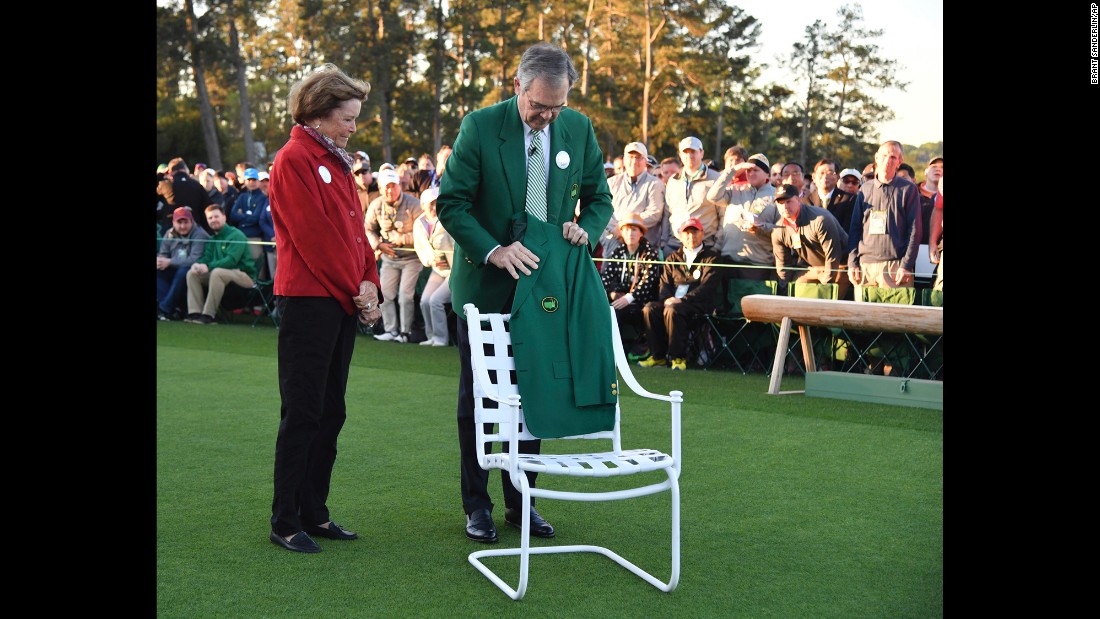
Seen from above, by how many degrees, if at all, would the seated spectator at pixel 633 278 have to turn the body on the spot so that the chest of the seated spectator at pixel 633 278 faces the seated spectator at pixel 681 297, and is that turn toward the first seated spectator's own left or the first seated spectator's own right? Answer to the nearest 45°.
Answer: approximately 45° to the first seated spectator's own left

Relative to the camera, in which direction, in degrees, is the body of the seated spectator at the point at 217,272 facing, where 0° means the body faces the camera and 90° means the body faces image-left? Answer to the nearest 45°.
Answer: approximately 45°

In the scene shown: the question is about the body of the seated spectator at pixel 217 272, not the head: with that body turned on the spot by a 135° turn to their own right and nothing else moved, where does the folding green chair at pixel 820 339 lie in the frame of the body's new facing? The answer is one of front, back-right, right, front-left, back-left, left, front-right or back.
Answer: back-right

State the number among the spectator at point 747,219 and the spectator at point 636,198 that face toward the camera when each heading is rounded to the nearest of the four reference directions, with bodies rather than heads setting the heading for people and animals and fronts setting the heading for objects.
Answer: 2

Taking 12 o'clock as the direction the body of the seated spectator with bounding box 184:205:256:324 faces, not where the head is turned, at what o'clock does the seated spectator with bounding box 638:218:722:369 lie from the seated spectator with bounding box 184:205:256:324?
the seated spectator with bounding box 638:218:722:369 is roughly at 9 o'clock from the seated spectator with bounding box 184:205:256:324.

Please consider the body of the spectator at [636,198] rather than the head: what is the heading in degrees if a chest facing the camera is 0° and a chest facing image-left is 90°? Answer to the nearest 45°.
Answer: approximately 0°
